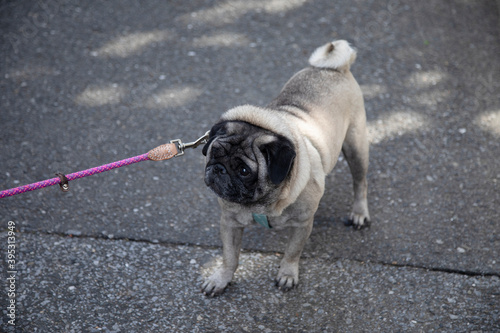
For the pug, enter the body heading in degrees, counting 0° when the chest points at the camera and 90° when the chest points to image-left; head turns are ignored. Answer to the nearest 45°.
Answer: approximately 45°
